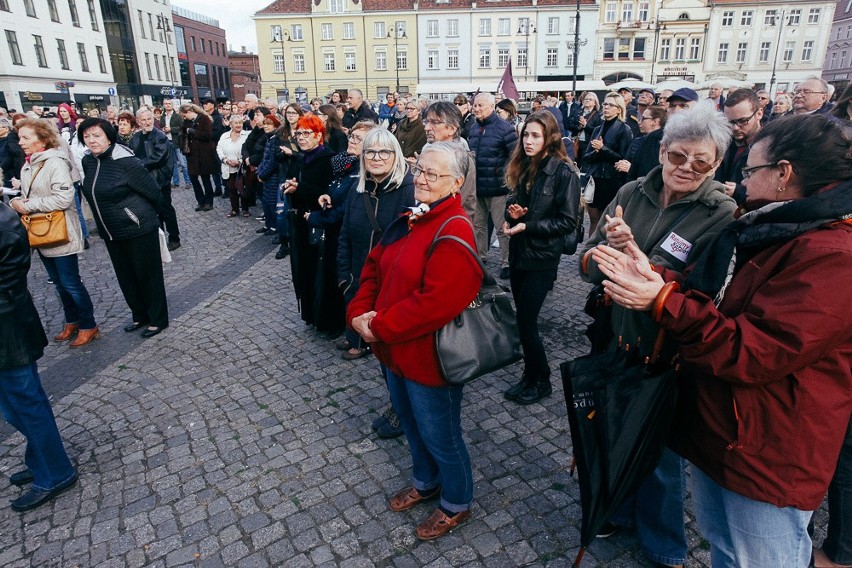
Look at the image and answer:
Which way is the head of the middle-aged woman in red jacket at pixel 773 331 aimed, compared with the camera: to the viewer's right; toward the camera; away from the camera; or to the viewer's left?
to the viewer's left

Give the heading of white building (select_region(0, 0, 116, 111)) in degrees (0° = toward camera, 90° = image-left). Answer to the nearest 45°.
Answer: approximately 315°

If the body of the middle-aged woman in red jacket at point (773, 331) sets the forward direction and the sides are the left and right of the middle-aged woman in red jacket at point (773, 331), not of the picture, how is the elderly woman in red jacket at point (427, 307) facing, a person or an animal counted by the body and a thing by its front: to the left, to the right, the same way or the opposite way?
to the left

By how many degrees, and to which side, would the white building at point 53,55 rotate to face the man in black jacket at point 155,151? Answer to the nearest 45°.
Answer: approximately 45° to its right

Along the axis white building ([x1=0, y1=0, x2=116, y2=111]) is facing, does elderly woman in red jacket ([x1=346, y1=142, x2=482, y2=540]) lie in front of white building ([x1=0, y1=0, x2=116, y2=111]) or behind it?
in front

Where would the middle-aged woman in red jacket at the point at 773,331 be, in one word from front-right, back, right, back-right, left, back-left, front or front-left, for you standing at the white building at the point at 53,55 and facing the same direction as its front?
front-right

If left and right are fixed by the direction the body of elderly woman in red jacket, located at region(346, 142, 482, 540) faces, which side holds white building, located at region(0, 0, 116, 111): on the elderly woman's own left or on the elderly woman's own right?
on the elderly woman's own right

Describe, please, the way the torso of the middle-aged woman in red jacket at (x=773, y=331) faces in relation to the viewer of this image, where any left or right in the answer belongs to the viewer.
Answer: facing to the left of the viewer

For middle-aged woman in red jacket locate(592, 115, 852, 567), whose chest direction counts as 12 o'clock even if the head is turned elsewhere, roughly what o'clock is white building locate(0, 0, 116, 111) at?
The white building is roughly at 1 o'clock from the middle-aged woman in red jacket.

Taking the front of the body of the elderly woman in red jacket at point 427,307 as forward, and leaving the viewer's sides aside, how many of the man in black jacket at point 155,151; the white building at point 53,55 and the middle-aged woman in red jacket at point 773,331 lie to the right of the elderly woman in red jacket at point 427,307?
2

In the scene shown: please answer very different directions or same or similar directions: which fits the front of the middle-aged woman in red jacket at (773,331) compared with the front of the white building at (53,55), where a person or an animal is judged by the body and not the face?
very different directions

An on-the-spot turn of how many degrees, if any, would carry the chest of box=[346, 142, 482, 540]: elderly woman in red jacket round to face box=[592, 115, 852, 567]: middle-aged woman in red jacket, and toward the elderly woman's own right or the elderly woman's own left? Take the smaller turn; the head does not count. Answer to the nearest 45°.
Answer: approximately 90° to the elderly woman's own left

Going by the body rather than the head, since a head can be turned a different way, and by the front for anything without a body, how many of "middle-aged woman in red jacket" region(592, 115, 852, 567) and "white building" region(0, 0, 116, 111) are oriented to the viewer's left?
1
